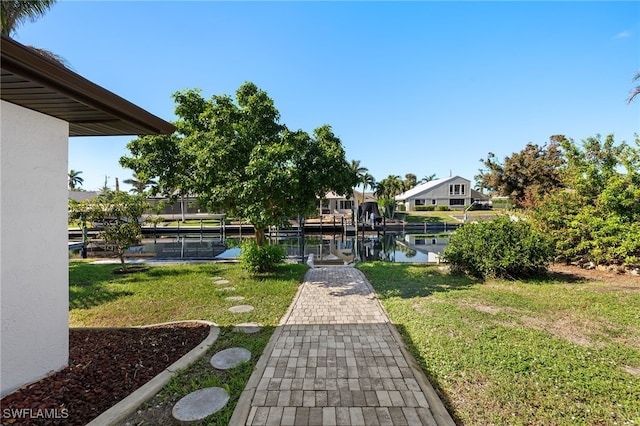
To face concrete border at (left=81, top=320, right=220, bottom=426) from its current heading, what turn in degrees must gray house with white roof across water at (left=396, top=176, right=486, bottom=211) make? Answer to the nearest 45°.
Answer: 0° — it already faces it

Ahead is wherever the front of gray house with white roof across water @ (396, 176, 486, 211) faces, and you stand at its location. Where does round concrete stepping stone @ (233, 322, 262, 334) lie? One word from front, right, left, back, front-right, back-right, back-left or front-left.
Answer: front

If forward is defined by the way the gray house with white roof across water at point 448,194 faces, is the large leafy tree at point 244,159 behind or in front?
in front

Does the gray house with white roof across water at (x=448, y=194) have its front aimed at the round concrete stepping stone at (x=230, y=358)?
yes

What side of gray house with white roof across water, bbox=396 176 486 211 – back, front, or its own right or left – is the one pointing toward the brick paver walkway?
front

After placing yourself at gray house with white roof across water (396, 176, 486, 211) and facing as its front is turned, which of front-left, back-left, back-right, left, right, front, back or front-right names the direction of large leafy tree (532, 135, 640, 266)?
front

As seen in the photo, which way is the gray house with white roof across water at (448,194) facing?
toward the camera

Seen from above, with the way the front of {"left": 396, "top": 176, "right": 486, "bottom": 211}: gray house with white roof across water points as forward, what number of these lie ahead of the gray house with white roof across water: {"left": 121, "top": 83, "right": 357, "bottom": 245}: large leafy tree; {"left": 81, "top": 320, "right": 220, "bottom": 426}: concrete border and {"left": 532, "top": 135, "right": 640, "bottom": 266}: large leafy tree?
3

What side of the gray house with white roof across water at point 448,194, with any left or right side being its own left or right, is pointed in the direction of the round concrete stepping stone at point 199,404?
front

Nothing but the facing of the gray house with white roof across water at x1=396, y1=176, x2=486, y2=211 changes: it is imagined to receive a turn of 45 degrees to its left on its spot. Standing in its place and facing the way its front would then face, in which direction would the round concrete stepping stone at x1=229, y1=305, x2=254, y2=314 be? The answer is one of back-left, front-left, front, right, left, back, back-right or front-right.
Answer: front-right

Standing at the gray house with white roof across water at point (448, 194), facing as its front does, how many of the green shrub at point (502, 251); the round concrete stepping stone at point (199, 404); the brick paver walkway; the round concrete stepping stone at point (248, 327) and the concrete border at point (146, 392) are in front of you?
5
